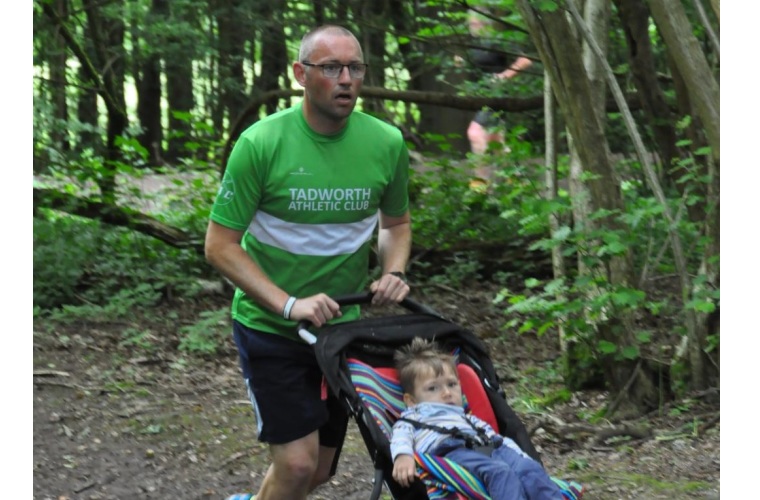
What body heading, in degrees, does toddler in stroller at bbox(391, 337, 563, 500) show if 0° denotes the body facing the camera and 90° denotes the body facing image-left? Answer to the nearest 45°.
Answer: approximately 315°

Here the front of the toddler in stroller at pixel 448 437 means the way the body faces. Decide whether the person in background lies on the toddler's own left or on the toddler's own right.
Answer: on the toddler's own left

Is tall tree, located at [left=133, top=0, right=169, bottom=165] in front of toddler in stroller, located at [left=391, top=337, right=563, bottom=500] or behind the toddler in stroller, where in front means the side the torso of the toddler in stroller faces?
behind

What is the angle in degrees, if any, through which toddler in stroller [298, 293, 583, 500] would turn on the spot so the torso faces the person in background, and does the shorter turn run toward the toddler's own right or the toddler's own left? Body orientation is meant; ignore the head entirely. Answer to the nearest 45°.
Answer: approximately 135° to the toddler's own left
